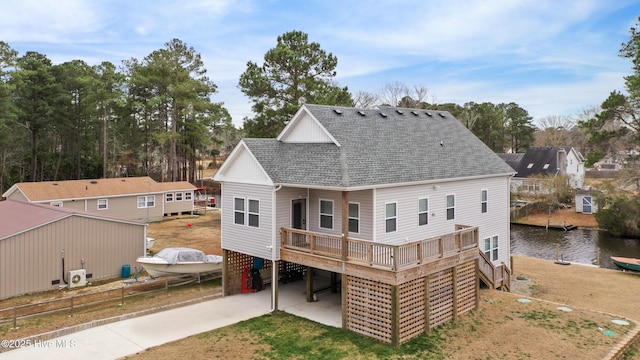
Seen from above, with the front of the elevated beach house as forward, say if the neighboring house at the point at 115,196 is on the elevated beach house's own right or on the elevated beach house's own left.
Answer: on the elevated beach house's own right

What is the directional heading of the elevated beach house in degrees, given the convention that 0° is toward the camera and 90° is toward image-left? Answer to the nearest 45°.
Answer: approximately 45°

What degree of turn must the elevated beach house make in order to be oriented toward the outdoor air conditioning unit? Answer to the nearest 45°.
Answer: approximately 45° to its right

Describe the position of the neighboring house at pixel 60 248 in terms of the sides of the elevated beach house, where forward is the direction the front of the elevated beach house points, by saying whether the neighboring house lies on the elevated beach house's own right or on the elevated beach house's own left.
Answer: on the elevated beach house's own right

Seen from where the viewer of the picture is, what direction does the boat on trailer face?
facing to the left of the viewer

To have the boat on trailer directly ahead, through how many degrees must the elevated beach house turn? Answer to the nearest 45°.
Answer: approximately 45° to its right

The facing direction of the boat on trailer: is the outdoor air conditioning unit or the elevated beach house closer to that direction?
the outdoor air conditioning unit

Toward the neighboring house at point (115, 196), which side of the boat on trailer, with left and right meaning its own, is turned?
right
